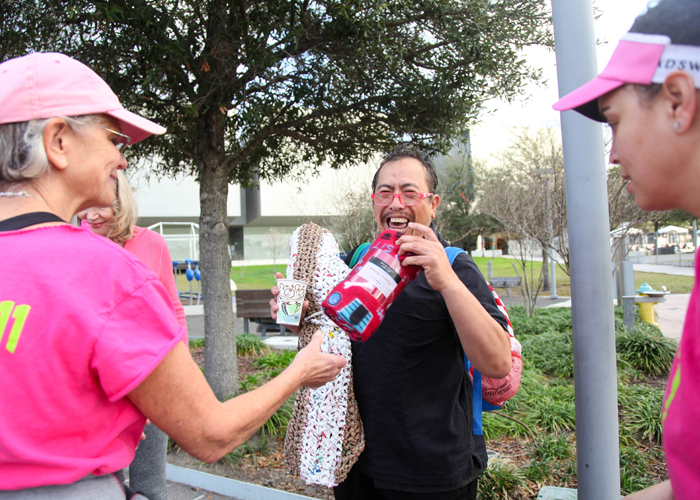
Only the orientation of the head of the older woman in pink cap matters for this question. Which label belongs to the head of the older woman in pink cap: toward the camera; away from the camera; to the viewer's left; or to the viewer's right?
to the viewer's right

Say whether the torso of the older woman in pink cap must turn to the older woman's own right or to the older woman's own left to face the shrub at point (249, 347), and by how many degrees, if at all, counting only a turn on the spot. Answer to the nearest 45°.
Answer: approximately 45° to the older woman's own left

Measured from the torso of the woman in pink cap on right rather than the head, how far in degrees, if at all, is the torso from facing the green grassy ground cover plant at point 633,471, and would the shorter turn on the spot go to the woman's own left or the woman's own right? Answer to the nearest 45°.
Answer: approximately 90° to the woman's own right

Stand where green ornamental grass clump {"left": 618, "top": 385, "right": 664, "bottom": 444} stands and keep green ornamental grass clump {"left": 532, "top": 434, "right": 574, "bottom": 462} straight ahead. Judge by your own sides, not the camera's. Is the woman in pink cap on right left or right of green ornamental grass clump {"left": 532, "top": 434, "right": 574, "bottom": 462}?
left

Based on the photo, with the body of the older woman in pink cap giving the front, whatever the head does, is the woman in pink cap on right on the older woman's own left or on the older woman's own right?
on the older woman's own right

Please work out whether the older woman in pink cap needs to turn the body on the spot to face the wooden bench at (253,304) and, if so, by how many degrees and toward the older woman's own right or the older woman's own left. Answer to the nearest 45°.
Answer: approximately 45° to the older woman's own left

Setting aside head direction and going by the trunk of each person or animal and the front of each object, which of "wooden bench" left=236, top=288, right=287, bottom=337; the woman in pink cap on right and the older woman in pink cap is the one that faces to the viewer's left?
the woman in pink cap on right

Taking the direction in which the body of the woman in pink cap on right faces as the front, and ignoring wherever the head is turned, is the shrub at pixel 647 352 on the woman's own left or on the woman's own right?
on the woman's own right

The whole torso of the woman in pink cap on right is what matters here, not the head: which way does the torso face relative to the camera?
to the viewer's left

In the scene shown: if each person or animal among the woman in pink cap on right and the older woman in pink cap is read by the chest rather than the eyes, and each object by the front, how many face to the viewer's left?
1
